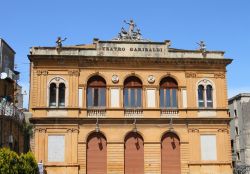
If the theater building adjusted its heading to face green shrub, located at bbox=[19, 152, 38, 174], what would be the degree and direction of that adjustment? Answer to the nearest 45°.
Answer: approximately 45° to its right

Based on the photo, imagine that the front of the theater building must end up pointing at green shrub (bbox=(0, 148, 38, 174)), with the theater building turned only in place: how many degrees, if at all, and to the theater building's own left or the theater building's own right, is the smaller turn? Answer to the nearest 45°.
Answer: approximately 45° to the theater building's own right

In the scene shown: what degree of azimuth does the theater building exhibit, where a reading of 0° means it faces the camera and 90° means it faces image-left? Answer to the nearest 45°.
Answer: approximately 0°
